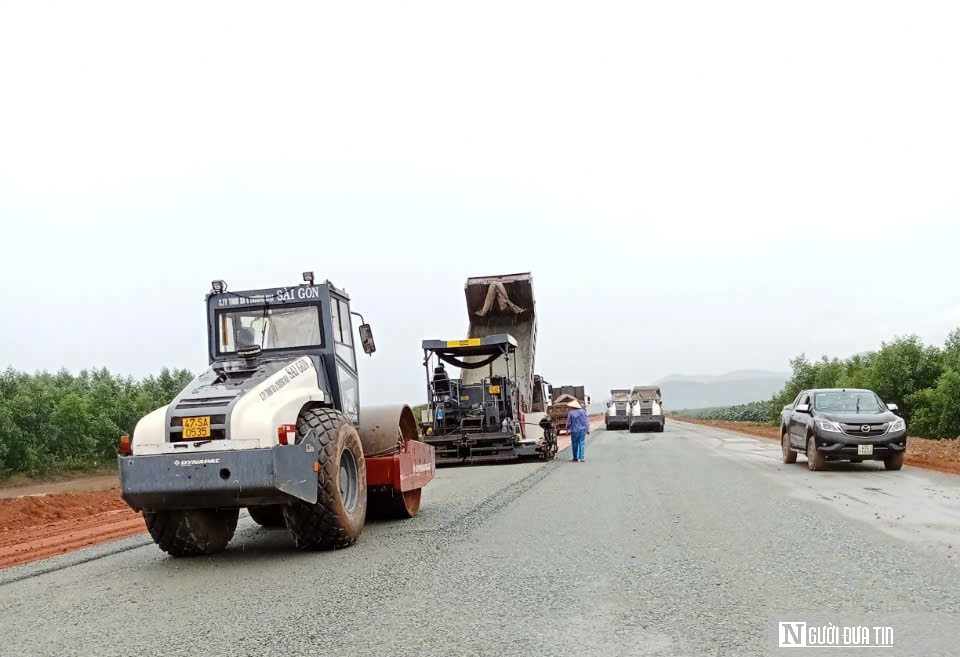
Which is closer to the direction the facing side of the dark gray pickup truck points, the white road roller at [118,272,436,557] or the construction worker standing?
the white road roller

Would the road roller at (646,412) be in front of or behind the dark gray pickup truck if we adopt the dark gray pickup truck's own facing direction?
behind

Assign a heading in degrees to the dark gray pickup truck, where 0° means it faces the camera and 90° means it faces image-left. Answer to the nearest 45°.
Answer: approximately 315°

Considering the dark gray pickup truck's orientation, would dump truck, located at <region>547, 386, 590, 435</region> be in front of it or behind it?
behind

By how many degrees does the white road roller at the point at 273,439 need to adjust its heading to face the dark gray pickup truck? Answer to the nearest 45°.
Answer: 0° — it already faces it

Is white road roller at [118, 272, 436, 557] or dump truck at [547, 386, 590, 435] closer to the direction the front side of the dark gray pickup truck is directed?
the white road roller

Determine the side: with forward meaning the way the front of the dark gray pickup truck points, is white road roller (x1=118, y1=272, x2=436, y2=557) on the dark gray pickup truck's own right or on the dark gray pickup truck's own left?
on the dark gray pickup truck's own right

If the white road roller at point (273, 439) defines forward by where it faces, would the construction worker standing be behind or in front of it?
in front

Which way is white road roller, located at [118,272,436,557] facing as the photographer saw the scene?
facing away from the viewer and to the right of the viewer

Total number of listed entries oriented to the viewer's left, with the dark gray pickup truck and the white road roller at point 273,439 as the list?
0

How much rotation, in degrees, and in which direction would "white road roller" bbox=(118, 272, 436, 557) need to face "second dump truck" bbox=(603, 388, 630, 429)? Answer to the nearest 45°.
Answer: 0° — it already faces it
